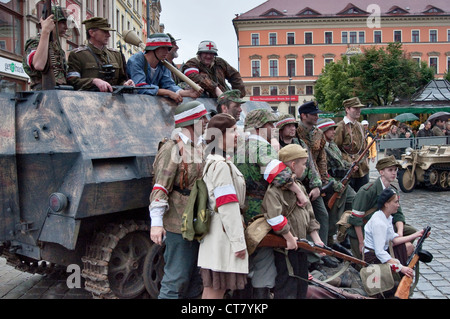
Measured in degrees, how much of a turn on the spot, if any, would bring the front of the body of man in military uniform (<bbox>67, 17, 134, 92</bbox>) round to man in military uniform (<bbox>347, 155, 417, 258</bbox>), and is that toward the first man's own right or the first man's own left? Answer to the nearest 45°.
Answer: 0° — they already face them

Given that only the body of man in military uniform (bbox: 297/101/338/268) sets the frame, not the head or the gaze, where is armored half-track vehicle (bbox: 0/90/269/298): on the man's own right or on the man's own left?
on the man's own right

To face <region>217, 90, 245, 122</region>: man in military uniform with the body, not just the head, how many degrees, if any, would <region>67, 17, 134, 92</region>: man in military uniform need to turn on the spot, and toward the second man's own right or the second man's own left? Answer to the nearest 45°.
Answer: approximately 45° to the second man's own left

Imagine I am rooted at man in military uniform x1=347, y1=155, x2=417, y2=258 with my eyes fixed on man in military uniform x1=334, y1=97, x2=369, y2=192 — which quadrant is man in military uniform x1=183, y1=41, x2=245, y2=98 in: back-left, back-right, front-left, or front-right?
front-left

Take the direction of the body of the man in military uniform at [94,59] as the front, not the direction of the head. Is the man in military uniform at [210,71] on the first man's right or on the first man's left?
on the first man's left

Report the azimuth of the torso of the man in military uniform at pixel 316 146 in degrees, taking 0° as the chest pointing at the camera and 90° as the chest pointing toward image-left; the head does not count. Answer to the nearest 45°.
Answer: approximately 315°

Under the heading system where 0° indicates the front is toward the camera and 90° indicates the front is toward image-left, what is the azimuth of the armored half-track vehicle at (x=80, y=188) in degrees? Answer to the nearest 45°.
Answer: approximately 225°

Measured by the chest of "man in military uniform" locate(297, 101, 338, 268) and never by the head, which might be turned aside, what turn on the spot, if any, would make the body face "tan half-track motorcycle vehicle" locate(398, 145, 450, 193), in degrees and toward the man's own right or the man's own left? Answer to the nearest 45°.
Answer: approximately 135° to the man's own left

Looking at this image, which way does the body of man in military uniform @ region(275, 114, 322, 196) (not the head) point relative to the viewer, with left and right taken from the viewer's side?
facing the viewer and to the right of the viewer

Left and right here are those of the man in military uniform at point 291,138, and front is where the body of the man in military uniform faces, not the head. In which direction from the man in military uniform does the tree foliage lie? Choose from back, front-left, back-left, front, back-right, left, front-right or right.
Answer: back-left

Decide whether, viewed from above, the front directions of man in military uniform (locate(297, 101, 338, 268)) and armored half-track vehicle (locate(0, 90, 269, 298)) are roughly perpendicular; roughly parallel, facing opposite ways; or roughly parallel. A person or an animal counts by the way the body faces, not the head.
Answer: roughly perpendicular

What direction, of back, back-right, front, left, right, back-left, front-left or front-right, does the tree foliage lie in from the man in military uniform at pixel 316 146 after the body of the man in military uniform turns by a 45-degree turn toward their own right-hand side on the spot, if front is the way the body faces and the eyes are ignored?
back
